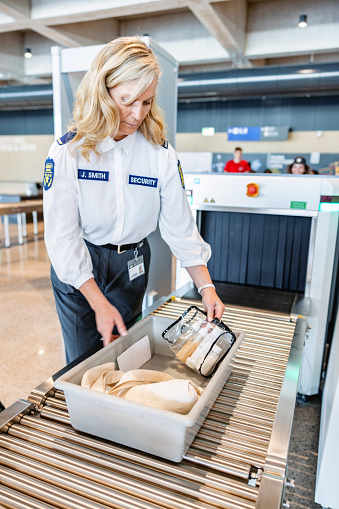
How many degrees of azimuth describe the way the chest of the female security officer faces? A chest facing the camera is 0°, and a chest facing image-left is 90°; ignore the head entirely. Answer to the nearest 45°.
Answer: approximately 315°

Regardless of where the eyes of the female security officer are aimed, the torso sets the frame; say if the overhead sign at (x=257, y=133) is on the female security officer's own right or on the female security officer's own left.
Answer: on the female security officer's own left

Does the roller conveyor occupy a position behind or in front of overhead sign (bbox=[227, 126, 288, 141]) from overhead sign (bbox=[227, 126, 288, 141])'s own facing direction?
in front

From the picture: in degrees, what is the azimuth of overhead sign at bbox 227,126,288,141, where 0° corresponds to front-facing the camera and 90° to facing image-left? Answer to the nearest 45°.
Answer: approximately 0°

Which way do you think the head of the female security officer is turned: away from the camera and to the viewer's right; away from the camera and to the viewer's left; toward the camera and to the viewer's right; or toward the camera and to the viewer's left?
toward the camera and to the viewer's right

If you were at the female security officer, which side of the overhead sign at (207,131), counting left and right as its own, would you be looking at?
front

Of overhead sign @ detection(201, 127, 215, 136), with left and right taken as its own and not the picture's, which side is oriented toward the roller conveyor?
front

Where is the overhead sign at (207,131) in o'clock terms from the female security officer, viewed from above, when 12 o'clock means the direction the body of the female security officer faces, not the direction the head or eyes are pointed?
The overhead sign is roughly at 8 o'clock from the female security officer.

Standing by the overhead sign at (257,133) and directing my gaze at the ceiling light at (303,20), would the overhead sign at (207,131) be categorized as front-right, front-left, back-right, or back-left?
back-right
